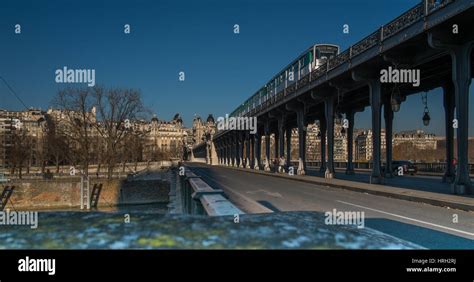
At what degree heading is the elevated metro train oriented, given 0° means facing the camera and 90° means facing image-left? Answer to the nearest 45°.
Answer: approximately 315°
